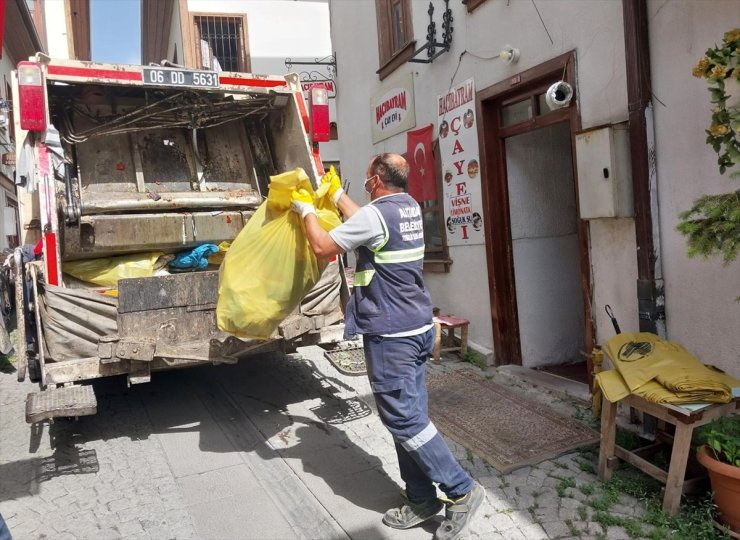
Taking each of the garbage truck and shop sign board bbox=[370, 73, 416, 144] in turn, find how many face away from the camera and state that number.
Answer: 1

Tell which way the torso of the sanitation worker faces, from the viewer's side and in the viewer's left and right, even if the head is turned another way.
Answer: facing away from the viewer and to the left of the viewer

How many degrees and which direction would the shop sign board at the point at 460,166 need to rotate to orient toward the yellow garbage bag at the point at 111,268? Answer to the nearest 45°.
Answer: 0° — it already faces it

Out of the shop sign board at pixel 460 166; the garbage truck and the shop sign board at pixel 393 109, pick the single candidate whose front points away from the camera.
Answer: the garbage truck

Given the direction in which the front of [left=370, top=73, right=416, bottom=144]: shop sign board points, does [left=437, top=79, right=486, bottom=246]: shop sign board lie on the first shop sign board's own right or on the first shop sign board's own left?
on the first shop sign board's own left

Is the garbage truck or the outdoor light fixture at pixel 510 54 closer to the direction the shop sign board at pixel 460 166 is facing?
the garbage truck

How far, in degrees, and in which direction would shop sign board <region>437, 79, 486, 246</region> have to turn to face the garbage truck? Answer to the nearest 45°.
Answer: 0° — it already faces it

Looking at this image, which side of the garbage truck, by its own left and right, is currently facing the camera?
back

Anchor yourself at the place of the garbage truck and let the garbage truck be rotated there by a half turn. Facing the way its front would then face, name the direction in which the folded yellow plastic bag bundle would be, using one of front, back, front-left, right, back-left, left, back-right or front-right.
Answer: front-left

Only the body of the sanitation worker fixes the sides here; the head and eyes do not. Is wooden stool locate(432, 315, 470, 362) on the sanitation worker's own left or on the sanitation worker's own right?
on the sanitation worker's own right
